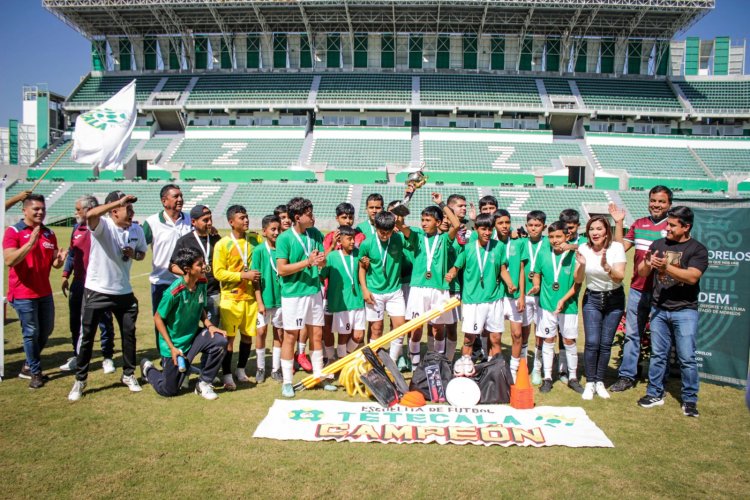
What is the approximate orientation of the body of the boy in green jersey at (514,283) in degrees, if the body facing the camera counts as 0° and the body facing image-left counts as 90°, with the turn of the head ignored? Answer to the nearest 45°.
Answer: approximately 0°

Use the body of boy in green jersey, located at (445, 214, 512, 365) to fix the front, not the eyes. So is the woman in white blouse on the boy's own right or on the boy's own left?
on the boy's own left

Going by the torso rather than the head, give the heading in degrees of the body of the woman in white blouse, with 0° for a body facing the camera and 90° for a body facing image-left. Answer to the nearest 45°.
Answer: approximately 0°

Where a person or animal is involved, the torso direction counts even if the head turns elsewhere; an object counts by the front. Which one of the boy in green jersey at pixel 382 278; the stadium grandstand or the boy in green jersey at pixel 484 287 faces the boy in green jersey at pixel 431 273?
the stadium grandstand

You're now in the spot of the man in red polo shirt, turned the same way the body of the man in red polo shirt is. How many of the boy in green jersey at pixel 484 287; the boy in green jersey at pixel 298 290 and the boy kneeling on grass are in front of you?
3

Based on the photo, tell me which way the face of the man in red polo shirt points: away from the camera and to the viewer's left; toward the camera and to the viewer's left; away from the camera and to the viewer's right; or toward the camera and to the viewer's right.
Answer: toward the camera and to the viewer's right

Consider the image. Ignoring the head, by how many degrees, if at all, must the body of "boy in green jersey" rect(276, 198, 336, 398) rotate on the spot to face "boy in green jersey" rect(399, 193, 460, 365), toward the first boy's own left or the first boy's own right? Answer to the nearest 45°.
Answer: approximately 45° to the first boy's own left

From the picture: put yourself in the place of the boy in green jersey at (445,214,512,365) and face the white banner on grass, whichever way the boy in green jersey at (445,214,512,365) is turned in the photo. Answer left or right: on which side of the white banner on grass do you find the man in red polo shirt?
right

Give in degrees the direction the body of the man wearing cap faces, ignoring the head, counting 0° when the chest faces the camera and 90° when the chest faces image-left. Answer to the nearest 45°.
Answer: approximately 315°
